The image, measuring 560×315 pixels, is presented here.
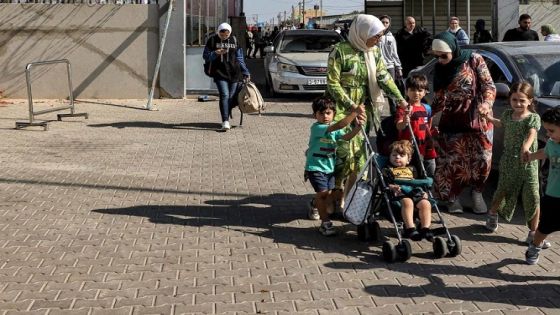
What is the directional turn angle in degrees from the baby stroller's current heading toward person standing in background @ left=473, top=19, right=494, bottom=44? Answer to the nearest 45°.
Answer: approximately 135° to its left

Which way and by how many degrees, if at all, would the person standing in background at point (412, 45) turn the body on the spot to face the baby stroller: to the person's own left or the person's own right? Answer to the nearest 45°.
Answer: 0° — they already face it

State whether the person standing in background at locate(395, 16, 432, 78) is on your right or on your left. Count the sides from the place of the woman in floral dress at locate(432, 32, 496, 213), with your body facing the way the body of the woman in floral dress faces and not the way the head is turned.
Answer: on your right

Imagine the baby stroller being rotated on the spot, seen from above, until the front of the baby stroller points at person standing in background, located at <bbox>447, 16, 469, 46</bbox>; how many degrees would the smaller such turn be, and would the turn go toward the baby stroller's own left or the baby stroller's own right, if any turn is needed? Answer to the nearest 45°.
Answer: approximately 135° to the baby stroller's own left

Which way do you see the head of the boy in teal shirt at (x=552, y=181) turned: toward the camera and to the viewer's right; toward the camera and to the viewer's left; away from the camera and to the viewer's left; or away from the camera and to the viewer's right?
toward the camera and to the viewer's left

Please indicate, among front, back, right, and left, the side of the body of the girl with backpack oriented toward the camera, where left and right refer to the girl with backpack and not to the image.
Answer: front

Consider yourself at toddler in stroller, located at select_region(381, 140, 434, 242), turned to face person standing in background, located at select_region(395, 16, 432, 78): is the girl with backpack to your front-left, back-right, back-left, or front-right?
front-left

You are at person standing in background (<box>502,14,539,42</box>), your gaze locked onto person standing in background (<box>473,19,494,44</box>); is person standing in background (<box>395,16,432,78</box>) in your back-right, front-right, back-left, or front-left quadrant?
front-left

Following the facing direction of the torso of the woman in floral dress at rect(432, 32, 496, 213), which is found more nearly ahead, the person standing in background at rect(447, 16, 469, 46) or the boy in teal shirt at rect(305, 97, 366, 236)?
the boy in teal shirt

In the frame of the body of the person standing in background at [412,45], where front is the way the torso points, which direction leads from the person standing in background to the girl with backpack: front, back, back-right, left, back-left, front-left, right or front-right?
front-right

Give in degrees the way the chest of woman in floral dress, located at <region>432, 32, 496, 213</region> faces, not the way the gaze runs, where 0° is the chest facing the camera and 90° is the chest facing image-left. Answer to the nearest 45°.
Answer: approximately 45°

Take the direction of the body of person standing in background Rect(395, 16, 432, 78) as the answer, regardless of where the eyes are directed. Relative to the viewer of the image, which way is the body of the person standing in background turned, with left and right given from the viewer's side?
facing the viewer

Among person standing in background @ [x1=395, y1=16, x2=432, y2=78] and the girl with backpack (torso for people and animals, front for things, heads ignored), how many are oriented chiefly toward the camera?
2
